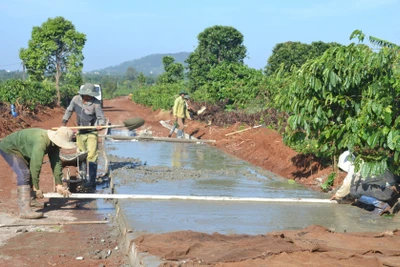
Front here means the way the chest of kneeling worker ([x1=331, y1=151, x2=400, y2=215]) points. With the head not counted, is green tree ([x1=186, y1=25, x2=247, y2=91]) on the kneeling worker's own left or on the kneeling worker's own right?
on the kneeling worker's own right

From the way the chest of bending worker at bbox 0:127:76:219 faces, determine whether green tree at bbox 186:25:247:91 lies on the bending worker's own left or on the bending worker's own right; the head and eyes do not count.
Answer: on the bending worker's own left

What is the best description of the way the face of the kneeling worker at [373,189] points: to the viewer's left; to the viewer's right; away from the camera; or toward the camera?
to the viewer's left

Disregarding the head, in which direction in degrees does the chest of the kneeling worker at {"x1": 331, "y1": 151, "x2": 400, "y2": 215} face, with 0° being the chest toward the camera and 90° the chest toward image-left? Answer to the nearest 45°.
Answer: approximately 90°

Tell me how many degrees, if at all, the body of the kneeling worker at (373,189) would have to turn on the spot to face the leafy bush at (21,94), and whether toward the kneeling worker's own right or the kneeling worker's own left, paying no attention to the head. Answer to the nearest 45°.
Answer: approximately 45° to the kneeling worker's own right

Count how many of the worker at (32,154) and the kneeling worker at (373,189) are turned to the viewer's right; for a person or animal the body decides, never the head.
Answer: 1

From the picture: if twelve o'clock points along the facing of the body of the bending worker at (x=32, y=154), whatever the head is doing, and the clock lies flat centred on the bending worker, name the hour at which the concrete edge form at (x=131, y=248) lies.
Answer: The concrete edge form is roughly at 2 o'clock from the bending worker.

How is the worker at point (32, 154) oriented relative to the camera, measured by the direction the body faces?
to the viewer's right

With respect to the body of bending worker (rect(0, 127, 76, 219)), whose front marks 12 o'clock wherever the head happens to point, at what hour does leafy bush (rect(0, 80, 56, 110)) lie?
The leafy bush is roughly at 9 o'clock from the bending worker.
